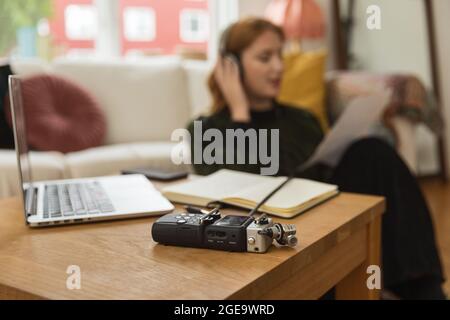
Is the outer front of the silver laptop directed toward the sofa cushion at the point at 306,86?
no

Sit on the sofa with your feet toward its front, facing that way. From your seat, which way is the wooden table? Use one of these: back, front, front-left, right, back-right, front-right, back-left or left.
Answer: front

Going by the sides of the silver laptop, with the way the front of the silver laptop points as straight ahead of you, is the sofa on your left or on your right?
on your left

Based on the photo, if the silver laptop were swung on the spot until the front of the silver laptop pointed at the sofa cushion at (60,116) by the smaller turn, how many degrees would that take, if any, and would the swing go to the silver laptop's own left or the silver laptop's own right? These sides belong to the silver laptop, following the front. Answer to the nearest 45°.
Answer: approximately 90° to the silver laptop's own left

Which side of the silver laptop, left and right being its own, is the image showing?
right

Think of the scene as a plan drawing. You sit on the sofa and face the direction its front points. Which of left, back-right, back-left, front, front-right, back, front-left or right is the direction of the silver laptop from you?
front

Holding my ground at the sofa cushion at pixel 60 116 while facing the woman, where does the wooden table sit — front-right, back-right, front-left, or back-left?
front-right

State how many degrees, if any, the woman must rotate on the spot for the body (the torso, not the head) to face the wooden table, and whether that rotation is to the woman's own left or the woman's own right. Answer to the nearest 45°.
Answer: approximately 45° to the woman's own right

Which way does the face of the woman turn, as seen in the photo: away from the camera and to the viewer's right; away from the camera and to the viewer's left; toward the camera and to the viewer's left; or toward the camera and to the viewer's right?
toward the camera and to the viewer's right

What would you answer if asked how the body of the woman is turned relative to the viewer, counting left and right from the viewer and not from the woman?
facing the viewer and to the right of the viewer

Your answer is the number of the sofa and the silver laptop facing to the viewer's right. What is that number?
1

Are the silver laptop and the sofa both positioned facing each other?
no

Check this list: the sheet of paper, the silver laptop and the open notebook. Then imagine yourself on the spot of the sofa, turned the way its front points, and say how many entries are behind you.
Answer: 0

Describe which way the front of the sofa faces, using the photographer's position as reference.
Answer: facing the viewer

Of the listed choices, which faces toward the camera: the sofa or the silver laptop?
the sofa

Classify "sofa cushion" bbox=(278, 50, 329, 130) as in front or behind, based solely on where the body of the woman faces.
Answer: behind
